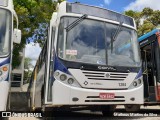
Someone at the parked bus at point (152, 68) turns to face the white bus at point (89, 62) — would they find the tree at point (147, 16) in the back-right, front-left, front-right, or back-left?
back-right

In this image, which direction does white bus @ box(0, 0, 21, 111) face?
toward the camera

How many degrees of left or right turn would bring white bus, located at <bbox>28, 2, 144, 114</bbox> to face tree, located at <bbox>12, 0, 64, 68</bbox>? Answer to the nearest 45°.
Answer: approximately 135° to its left

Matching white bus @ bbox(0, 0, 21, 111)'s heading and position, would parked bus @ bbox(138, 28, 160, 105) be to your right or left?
on your left

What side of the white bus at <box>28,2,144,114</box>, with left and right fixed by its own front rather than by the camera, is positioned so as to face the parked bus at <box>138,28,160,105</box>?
left

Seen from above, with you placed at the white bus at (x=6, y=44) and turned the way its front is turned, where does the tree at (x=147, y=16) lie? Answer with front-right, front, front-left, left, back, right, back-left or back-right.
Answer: back-left

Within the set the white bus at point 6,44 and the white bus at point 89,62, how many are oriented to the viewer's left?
0

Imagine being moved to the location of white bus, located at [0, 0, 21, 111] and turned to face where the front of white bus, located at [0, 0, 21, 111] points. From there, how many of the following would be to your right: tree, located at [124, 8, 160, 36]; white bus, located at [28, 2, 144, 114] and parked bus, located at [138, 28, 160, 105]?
0

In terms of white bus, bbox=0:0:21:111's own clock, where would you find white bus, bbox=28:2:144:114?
white bus, bbox=28:2:144:114 is roughly at 9 o'clock from white bus, bbox=0:0:21:111.

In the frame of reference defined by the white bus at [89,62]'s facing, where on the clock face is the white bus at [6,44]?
the white bus at [6,44] is roughly at 4 o'clock from the white bus at [89,62].

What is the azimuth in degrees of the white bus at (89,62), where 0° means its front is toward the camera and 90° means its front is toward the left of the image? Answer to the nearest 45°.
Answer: approximately 315°

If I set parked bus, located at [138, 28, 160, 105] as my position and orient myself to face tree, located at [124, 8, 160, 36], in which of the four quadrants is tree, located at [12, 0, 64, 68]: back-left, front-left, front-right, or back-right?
front-left

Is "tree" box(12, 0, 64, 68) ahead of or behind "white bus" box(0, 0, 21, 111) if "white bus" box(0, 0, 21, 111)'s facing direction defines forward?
behind
